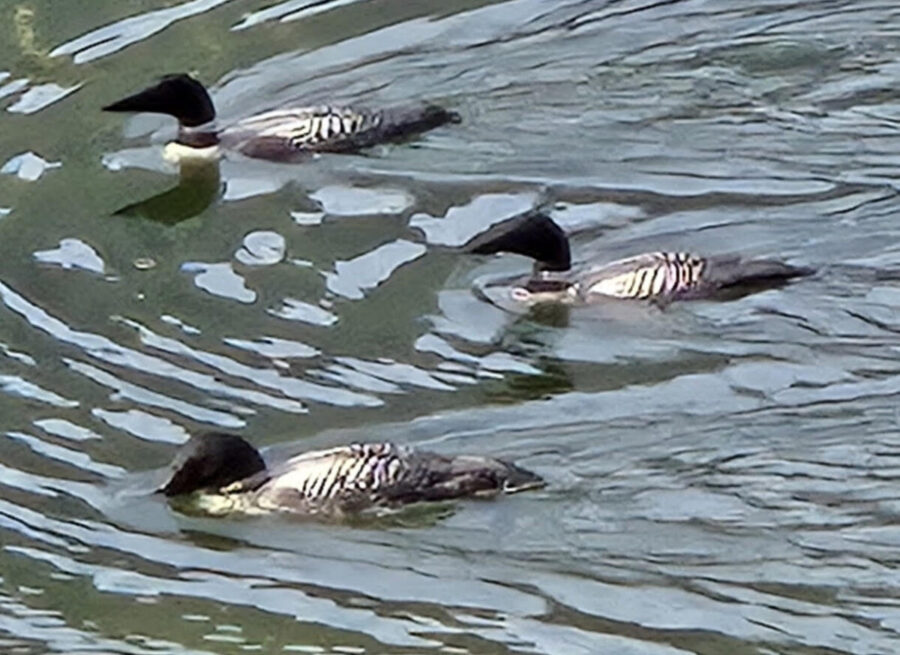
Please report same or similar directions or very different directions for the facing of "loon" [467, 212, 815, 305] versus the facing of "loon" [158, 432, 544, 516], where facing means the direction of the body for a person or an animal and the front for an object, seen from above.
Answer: same or similar directions

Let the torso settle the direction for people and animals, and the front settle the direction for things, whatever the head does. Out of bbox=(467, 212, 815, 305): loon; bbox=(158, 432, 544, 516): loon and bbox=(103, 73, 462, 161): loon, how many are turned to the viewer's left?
3

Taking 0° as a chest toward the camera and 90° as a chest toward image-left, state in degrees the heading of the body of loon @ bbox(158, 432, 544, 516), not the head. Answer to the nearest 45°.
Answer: approximately 90°

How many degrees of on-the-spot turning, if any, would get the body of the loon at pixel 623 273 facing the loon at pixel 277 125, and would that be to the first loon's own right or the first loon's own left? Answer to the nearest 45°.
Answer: approximately 45° to the first loon's own right

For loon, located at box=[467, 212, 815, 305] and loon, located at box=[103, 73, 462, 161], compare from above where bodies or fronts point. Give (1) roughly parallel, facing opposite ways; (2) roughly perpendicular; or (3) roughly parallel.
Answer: roughly parallel

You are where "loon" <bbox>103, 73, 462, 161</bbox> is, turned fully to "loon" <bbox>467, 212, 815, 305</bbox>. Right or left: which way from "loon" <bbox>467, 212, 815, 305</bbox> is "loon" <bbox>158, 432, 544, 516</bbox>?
right

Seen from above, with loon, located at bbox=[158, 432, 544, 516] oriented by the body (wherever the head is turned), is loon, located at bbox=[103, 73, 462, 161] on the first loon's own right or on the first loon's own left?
on the first loon's own right

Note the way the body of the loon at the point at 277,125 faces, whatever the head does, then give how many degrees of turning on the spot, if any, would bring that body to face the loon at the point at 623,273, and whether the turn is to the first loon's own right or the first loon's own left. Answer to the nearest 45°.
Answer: approximately 135° to the first loon's own left

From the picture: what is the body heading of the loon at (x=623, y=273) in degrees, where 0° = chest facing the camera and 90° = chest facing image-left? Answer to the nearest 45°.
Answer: approximately 90°

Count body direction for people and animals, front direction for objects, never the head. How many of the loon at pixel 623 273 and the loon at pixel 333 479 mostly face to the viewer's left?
2

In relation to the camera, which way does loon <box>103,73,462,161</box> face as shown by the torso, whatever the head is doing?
to the viewer's left

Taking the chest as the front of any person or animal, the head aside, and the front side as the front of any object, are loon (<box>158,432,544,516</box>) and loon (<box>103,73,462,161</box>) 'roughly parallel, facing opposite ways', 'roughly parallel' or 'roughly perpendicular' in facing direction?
roughly parallel

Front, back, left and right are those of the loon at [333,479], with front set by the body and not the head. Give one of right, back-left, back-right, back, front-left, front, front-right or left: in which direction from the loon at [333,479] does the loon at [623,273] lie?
back-right

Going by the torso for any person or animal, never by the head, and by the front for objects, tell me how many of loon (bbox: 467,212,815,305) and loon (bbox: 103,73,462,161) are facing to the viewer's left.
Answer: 2
